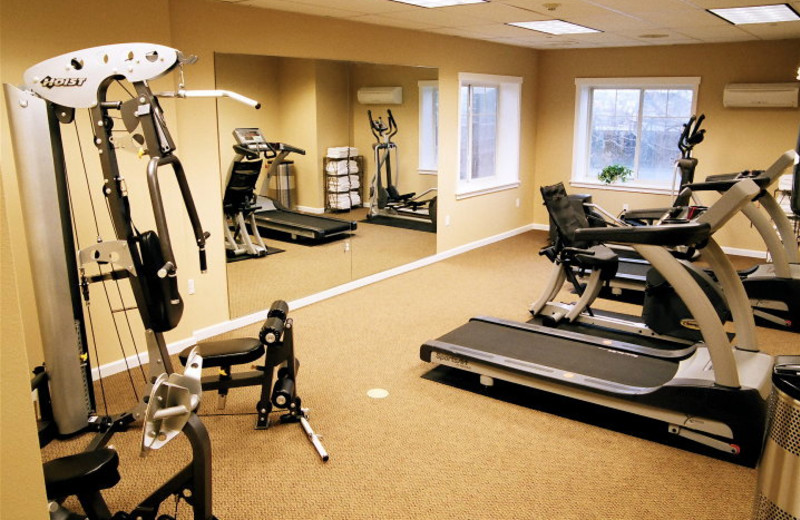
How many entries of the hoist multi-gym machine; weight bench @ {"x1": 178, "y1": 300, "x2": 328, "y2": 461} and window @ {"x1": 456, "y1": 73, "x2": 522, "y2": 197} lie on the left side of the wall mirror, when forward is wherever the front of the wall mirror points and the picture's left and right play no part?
1

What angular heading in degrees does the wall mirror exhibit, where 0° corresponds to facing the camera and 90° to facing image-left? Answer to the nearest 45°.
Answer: approximately 315°

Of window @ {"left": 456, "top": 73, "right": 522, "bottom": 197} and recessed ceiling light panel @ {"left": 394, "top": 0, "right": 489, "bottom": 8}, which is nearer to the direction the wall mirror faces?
the recessed ceiling light panel

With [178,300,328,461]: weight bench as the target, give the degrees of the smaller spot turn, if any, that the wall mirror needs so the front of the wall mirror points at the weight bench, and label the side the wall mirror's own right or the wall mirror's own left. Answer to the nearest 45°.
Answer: approximately 45° to the wall mirror's own right

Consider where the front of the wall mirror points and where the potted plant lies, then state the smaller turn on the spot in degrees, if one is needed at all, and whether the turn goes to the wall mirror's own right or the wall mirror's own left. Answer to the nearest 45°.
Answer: approximately 90° to the wall mirror's own left

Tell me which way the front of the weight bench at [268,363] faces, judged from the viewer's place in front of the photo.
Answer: facing to the right of the viewer

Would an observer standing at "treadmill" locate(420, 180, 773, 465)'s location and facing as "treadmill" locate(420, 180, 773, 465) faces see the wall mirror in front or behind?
behind

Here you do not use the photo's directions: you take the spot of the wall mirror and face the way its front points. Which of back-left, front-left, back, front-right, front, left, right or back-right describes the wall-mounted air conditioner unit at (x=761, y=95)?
front-left

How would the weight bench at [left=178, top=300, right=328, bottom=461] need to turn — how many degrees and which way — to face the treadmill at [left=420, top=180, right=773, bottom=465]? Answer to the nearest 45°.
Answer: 0° — it already faces it

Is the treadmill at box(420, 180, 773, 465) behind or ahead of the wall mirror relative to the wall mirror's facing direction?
ahead

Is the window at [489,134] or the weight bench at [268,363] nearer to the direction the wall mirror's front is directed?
the weight bench
